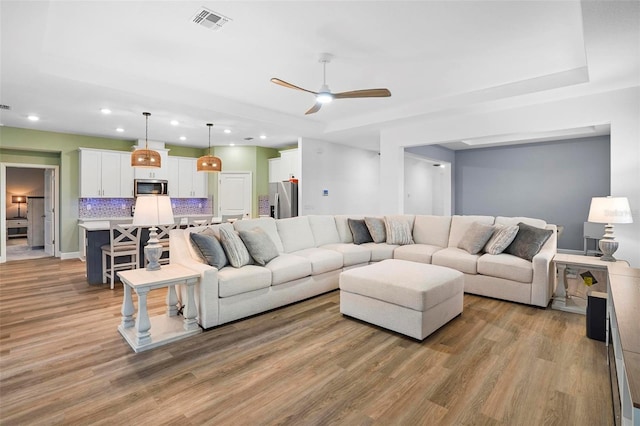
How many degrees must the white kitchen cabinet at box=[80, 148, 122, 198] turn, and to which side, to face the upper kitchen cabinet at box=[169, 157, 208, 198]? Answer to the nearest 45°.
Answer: approximately 90° to its left

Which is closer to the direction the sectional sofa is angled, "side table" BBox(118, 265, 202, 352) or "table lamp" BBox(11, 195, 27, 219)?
the side table

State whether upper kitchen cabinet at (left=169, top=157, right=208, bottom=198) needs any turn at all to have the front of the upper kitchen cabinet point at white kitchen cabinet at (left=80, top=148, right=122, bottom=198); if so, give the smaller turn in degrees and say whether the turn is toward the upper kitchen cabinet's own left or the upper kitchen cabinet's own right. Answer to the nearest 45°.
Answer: approximately 45° to the upper kitchen cabinet's own right

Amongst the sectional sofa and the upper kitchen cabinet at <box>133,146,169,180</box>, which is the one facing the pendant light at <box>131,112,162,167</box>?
the upper kitchen cabinet

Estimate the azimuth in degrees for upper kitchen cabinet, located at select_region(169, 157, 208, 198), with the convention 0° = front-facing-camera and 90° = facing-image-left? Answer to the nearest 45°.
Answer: approximately 0°

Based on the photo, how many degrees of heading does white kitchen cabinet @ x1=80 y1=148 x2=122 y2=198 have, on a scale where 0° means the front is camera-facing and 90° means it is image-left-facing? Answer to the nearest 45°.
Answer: approximately 0°

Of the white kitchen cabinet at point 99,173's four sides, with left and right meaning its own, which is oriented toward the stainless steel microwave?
left
